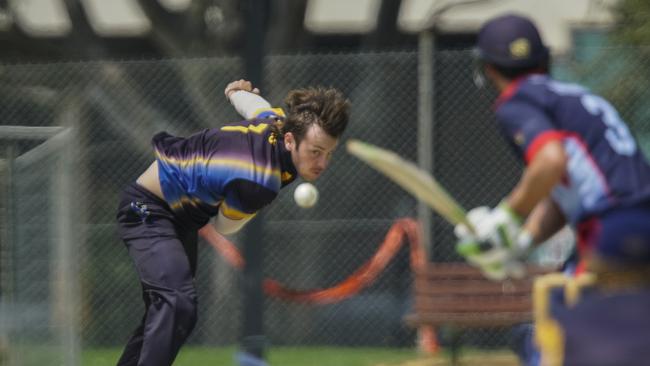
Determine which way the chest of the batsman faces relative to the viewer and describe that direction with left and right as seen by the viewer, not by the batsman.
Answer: facing away from the viewer and to the left of the viewer

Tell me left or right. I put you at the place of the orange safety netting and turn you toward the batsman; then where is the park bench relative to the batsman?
left

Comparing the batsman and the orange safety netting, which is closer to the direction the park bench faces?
the batsman

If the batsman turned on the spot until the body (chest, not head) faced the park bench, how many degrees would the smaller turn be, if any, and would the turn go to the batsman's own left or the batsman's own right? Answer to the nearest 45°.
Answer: approximately 45° to the batsman's own right

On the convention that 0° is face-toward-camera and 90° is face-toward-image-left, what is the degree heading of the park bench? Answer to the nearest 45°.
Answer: approximately 0°

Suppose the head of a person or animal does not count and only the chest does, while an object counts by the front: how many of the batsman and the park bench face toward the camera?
1
